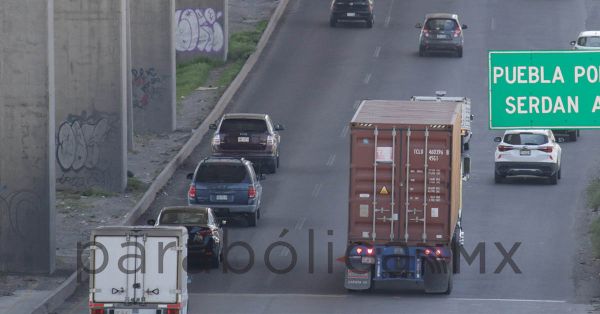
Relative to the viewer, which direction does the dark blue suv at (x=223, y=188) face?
away from the camera

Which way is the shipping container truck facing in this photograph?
away from the camera

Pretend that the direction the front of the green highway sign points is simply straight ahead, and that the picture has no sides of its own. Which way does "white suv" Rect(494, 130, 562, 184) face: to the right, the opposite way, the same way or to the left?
the opposite way

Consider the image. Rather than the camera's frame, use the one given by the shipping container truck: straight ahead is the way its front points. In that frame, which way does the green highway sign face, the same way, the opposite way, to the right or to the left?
the opposite way

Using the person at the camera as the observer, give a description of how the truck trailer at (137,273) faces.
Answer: facing away from the viewer

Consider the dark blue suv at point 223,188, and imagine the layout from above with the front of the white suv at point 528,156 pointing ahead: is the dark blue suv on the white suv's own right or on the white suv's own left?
on the white suv's own left

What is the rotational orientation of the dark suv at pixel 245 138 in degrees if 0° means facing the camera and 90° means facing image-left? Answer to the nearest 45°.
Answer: approximately 180°

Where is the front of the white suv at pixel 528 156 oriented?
away from the camera

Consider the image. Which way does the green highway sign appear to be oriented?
toward the camera

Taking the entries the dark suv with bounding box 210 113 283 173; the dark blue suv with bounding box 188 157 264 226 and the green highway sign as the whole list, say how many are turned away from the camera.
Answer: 2
